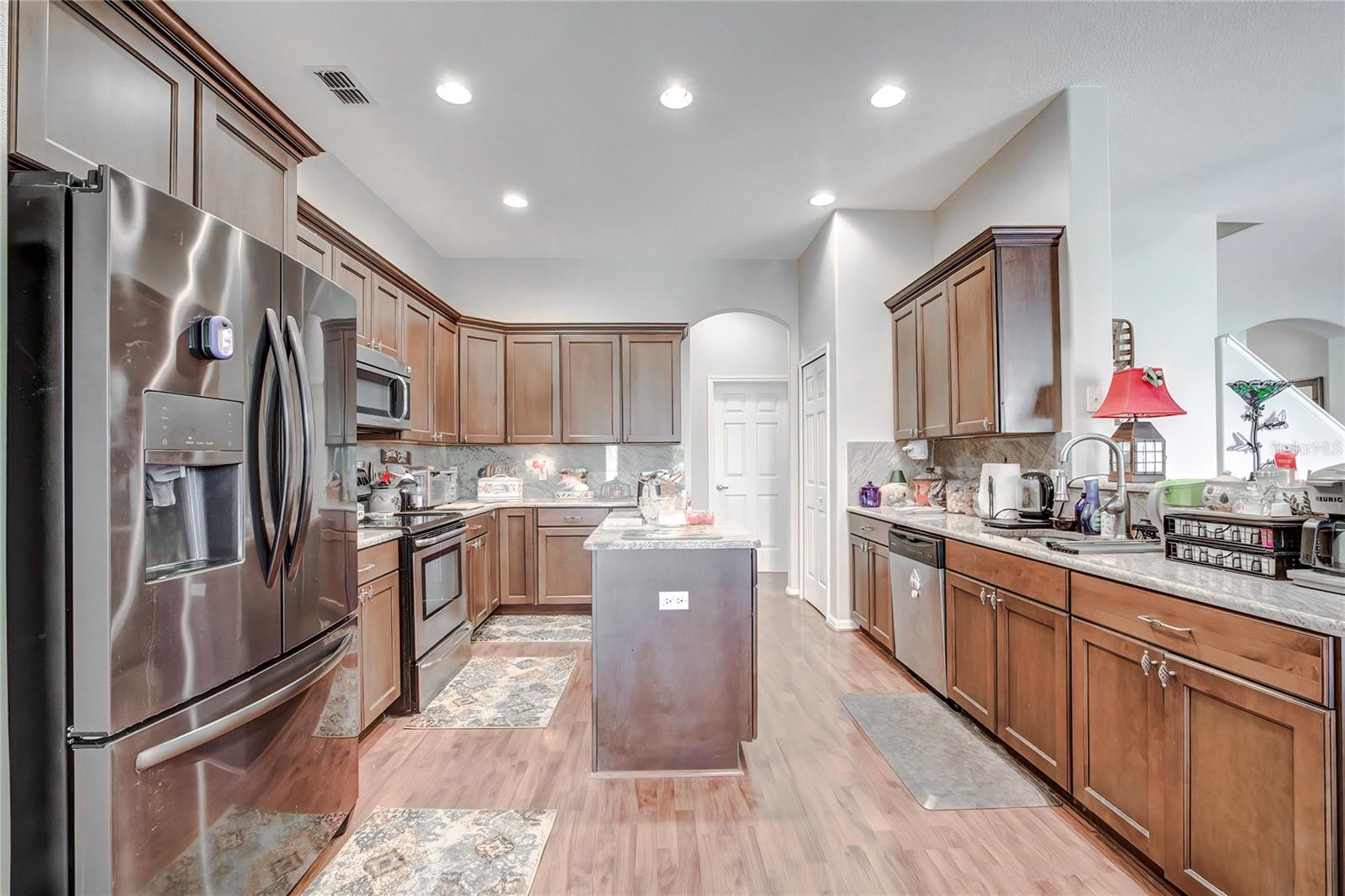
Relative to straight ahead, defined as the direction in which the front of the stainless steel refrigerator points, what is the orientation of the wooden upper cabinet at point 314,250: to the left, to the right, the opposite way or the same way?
the same way

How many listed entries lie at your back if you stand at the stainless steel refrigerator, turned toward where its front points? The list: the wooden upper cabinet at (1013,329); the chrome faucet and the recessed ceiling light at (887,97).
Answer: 0

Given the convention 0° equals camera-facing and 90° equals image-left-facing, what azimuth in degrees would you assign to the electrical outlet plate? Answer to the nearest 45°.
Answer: approximately 0°

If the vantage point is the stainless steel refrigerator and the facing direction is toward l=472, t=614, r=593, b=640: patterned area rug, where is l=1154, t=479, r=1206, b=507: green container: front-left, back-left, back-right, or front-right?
front-right

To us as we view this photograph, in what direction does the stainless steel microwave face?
facing the viewer and to the right of the viewer

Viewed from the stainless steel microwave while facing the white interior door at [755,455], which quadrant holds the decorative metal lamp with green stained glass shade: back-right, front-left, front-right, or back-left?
front-right

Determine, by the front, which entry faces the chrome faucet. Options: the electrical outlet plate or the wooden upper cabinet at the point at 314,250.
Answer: the wooden upper cabinet

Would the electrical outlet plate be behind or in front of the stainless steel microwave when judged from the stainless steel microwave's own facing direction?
in front

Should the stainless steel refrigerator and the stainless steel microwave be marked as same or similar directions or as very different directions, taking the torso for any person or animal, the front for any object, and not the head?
same or similar directions

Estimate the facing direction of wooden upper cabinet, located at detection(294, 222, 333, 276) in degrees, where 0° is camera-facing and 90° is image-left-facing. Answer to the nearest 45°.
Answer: approximately 315°

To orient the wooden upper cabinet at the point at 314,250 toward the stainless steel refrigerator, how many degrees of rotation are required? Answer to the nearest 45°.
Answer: approximately 45° to its right

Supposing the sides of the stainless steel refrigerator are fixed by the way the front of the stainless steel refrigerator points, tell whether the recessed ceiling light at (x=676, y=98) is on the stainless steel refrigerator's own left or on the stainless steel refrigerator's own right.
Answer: on the stainless steel refrigerator's own left

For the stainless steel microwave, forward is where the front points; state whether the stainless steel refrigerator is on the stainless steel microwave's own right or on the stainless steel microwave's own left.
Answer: on the stainless steel microwave's own right

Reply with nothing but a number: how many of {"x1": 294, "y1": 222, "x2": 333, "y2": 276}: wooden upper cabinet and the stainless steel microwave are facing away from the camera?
0
